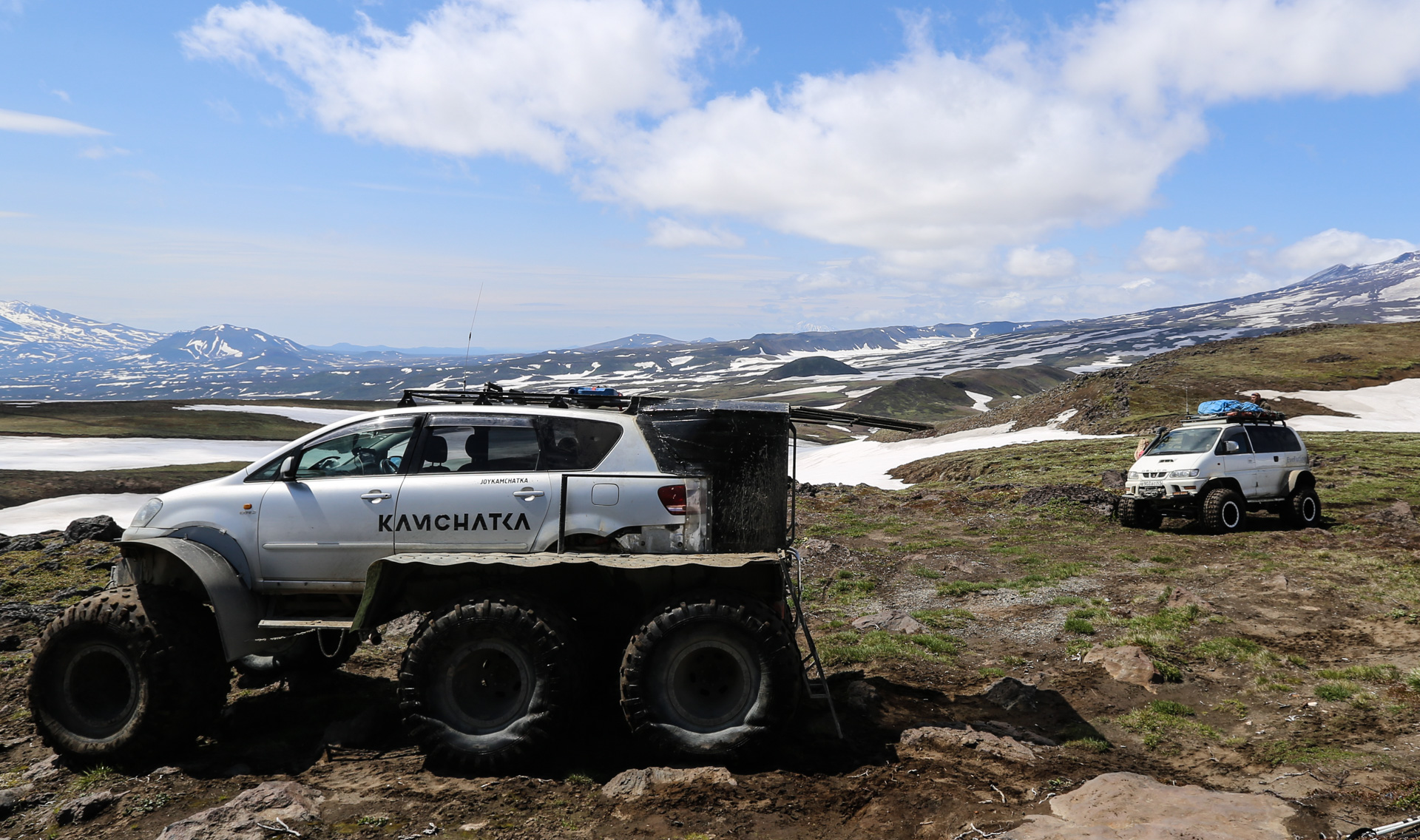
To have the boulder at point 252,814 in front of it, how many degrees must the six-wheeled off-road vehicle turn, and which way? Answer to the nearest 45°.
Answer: approximately 45° to its left

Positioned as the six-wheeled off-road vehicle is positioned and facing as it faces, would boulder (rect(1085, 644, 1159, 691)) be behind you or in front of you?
behind

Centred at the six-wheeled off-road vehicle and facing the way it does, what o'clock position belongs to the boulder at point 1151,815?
The boulder is roughly at 7 o'clock from the six-wheeled off-road vehicle.

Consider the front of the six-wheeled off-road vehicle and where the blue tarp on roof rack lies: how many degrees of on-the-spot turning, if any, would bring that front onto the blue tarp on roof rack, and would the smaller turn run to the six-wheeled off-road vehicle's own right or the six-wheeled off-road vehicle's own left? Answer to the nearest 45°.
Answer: approximately 135° to the six-wheeled off-road vehicle's own right

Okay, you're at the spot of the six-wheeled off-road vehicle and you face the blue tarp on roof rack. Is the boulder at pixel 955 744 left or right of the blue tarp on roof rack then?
right

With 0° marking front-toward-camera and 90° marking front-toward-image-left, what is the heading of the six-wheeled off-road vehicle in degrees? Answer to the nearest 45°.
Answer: approximately 90°

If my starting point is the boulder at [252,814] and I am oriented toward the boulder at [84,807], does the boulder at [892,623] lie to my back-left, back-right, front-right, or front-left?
back-right

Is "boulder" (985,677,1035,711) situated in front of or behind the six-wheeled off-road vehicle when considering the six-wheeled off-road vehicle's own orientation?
behind

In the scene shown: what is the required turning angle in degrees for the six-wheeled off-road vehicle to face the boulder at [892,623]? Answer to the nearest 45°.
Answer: approximately 135° to its right

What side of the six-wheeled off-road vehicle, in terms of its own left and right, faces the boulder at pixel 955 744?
back
